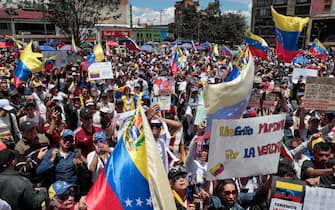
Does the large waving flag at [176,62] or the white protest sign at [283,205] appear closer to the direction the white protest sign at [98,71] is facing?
the white protest sign

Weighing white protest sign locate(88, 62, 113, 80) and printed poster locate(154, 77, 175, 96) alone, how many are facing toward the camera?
2

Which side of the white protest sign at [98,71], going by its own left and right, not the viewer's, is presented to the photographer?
front

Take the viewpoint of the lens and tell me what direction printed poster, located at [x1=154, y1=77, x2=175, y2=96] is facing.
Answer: facing the viewer

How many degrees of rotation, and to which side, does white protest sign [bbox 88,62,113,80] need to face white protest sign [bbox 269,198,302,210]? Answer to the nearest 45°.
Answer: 0° — it already faces it

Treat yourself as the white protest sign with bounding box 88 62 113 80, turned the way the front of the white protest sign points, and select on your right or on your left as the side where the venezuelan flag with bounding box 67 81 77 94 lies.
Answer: on your right

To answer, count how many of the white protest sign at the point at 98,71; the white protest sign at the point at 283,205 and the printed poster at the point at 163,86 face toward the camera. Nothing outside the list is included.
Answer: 3

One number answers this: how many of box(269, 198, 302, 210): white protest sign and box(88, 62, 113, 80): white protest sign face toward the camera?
2

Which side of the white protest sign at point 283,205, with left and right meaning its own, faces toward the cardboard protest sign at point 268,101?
back

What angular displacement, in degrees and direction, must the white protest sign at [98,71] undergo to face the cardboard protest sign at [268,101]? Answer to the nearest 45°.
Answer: approximately 45° to its left

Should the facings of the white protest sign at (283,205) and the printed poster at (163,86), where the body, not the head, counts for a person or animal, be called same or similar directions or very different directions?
same or similar directions

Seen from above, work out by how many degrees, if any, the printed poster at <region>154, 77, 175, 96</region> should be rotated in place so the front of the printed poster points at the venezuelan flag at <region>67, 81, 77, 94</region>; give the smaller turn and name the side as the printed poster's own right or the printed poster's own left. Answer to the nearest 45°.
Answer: approximately 135° to the printed poster's own right

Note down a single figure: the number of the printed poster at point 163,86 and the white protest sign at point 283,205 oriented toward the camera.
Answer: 2

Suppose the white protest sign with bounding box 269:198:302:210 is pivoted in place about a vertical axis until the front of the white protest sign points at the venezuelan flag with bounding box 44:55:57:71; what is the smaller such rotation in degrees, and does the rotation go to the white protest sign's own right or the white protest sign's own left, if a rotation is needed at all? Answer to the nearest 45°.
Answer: approximately 135° to the white protest sign's own right

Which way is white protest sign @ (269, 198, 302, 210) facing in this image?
toward the camera
